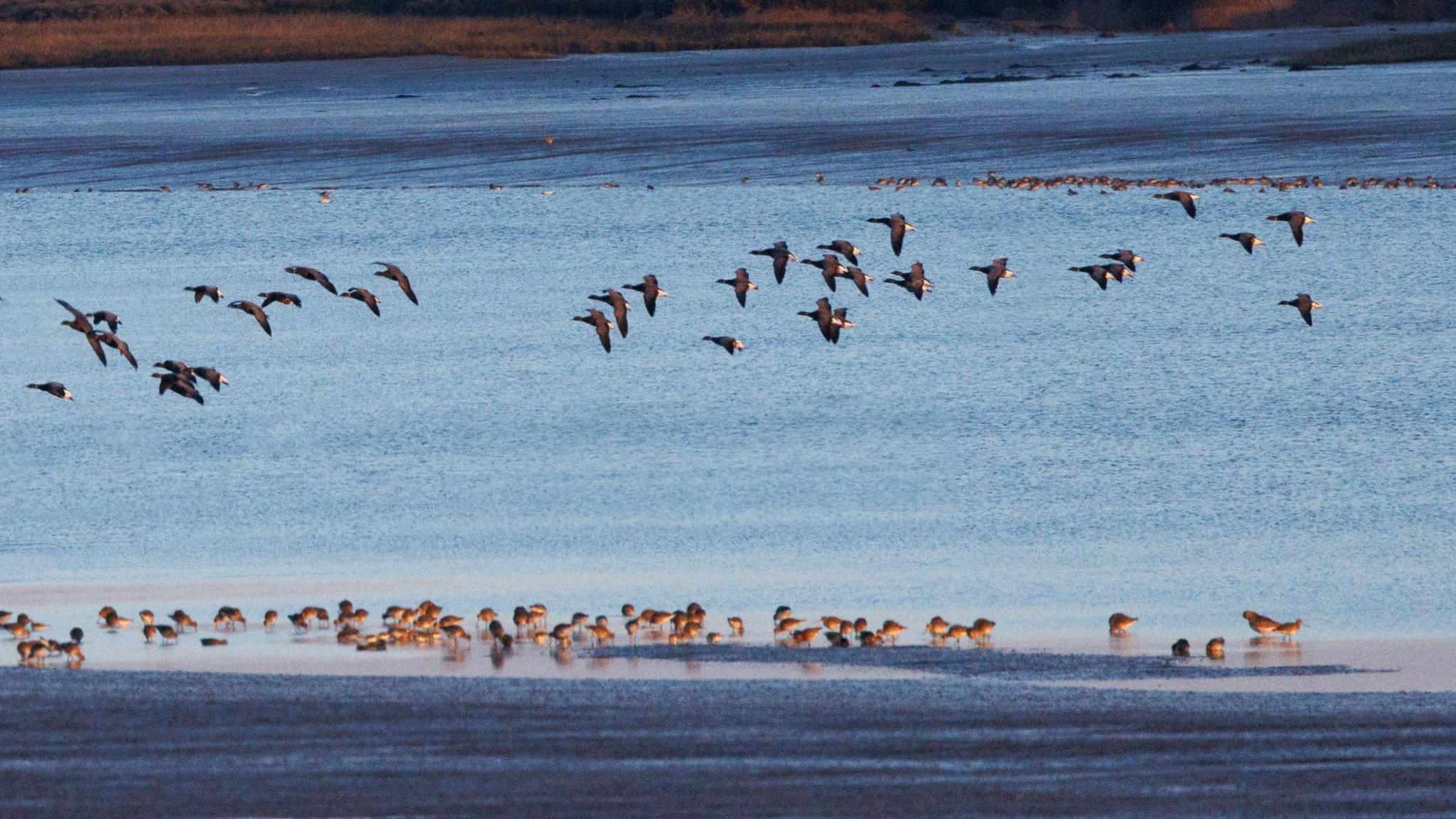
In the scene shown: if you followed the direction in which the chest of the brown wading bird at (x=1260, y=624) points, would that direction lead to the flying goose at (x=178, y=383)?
yes

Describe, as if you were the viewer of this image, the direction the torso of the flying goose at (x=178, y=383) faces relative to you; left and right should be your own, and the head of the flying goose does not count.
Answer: facing to the left of the viewer

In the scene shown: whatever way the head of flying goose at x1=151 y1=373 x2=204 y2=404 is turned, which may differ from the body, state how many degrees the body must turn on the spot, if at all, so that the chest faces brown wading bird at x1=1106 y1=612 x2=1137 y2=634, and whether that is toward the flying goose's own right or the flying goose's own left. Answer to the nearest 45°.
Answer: approximately 135° to the flying goose's own left

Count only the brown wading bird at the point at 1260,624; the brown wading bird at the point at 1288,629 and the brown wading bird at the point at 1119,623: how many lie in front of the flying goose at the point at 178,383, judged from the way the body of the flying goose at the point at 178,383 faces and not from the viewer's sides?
0

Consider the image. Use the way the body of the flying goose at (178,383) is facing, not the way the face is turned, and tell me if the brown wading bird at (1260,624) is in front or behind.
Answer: behind

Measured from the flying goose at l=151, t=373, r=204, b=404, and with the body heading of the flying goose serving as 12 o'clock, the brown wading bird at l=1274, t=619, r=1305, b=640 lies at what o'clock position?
The brown wading bird is roughly at 7 o'clock from the flying goose.

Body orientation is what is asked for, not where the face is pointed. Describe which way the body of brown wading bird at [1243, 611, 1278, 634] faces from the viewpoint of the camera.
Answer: to the viewer's left

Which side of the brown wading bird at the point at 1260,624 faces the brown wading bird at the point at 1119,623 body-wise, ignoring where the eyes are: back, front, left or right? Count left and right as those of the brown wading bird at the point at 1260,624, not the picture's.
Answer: front

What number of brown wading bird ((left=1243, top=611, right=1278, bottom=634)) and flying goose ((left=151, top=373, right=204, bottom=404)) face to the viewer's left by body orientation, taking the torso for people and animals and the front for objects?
2
